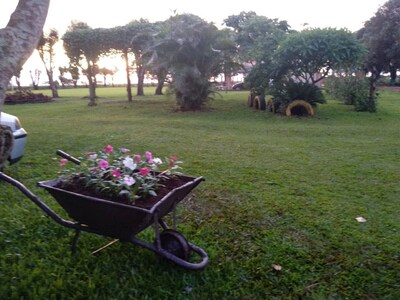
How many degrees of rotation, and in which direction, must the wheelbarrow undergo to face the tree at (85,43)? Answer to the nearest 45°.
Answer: approximately 135° to its left

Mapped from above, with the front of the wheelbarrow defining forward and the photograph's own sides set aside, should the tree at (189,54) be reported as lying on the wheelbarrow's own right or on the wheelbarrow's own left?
on the wheelbarrow's own left

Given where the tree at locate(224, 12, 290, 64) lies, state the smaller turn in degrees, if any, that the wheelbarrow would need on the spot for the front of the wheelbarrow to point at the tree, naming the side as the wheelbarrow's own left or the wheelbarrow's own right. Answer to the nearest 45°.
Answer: approximately 90° to the wheelbarrow's own left

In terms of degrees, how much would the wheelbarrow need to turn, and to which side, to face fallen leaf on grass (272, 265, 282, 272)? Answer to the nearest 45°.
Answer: approximately 45° to its left

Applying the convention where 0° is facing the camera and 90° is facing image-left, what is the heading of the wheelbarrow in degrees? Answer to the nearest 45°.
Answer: approximately 315°

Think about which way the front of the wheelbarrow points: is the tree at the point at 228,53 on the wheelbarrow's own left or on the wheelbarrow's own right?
on the wheelbarrow's own left

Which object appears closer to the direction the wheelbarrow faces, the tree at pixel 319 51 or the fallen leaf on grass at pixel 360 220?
the fallen leaf on grass

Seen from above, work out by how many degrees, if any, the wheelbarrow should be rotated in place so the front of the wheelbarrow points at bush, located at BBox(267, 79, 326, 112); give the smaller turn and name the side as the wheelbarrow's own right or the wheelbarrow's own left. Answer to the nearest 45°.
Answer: approximately 90° to the wheelbarrow's own left

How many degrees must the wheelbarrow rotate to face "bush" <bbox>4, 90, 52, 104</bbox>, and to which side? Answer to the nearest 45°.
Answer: approximately 135° to its left

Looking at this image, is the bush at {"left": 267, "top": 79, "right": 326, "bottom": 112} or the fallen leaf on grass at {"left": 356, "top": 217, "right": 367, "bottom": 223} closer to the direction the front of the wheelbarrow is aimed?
the fallen leaf on grass

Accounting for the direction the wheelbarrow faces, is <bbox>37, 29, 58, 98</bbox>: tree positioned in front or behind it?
behind

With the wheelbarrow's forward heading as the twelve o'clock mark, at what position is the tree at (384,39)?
The tree is roughly at 9 o'clock from the wheelbarrow.

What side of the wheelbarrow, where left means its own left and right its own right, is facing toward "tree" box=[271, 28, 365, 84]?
left
